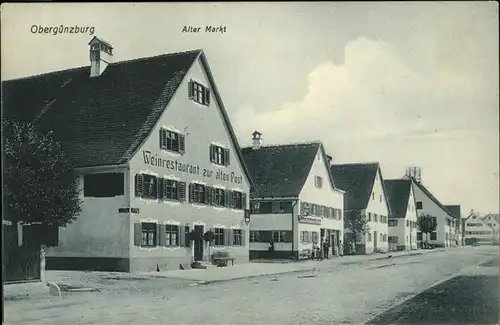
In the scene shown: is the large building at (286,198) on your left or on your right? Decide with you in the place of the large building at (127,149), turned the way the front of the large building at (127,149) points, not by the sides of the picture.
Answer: on your left

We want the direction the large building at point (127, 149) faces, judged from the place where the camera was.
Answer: facing the viewer and to the right of the viewer

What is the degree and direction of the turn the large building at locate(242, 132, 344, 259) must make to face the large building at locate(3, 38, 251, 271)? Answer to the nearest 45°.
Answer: approximately 45° to its right

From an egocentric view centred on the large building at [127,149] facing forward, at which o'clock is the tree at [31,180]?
The tree is roughly at 2 o'clock from the large building.

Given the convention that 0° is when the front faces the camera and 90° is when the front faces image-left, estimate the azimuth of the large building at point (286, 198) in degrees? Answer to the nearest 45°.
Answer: approximately 315°

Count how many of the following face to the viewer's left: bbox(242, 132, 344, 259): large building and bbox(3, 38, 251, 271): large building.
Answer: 0

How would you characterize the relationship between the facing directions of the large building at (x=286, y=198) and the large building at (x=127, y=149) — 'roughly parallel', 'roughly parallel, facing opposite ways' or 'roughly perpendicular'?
roughly parallel
